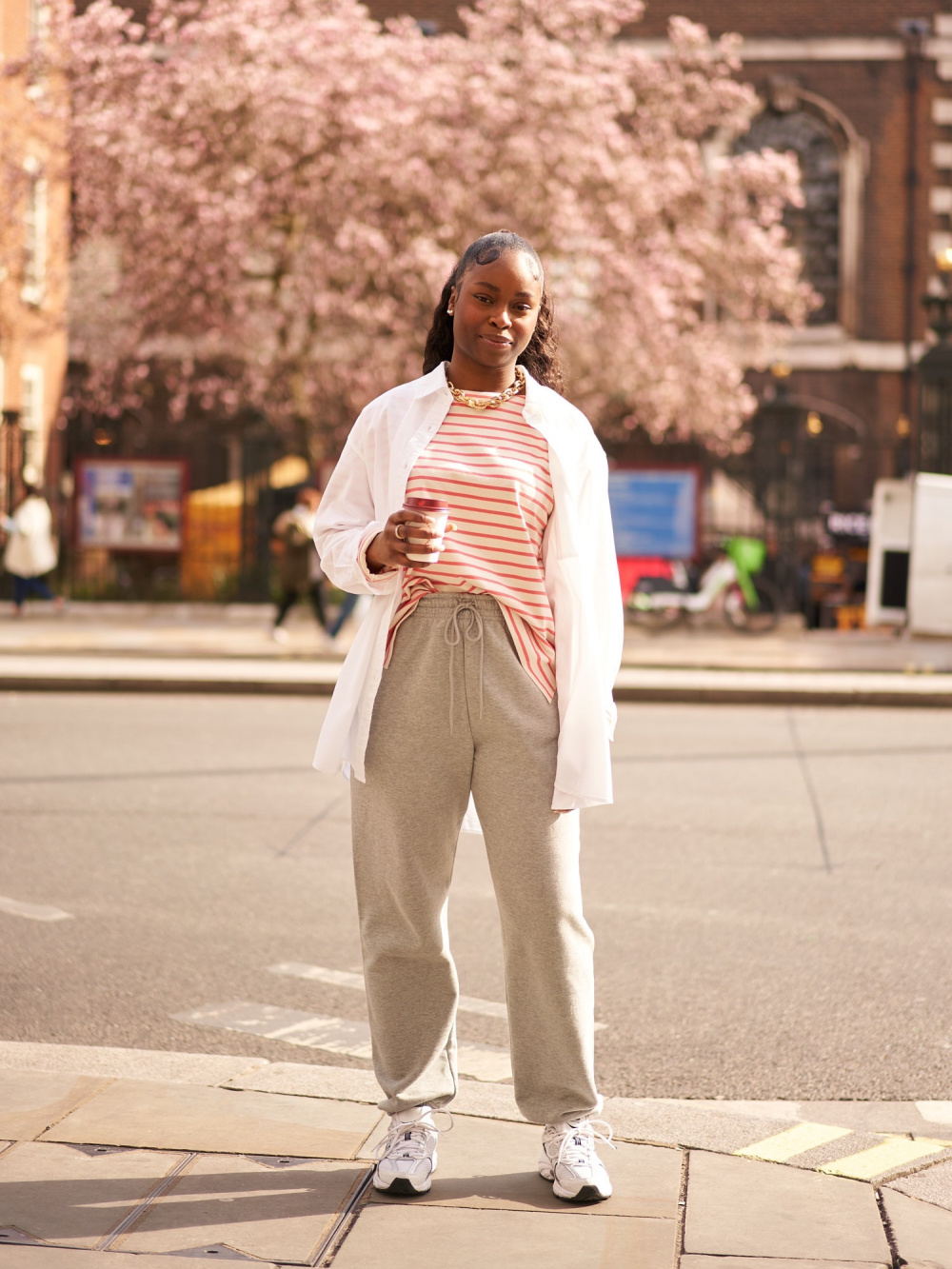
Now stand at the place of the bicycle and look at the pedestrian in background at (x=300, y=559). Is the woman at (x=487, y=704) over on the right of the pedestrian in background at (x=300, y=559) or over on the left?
left

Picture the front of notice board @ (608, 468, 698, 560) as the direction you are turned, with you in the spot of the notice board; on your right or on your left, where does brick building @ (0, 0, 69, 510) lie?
on your right

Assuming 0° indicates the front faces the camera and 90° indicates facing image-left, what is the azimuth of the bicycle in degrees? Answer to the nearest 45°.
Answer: approximately 270°

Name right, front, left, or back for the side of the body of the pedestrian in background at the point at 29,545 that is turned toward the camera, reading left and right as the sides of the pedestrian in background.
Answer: left

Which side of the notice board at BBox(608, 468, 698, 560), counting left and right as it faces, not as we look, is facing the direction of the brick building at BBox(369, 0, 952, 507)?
back

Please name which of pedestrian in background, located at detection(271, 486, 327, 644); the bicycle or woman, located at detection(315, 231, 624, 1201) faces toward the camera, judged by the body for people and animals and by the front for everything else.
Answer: the woman

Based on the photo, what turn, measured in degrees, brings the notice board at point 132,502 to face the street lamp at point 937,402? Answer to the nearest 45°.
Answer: approximately 45° to its left

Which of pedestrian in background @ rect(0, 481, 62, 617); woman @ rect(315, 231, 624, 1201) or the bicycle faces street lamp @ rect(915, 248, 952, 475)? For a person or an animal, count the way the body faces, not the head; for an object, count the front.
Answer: the bicycle

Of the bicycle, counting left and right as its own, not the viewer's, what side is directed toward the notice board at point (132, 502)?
back
